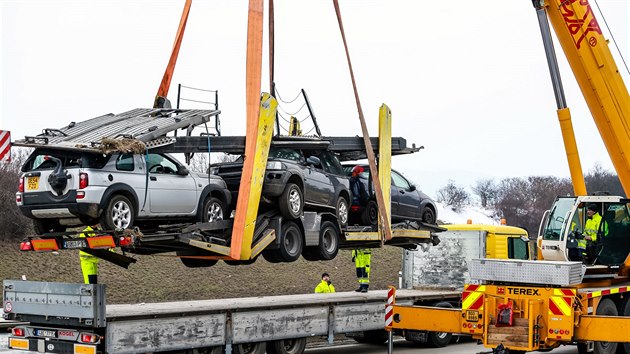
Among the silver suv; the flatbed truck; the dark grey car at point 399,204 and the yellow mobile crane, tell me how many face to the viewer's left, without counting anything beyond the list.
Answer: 0

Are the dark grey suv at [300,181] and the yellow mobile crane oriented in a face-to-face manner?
no

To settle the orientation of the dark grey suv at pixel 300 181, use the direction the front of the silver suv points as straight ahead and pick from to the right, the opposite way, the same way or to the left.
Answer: the opposite way

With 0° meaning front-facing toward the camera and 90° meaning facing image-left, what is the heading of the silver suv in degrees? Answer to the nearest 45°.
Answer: approximately 225°

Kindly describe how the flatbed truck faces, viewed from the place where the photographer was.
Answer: facing away from the viewer and to the right of the viewer

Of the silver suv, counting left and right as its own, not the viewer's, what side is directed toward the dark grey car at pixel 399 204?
front

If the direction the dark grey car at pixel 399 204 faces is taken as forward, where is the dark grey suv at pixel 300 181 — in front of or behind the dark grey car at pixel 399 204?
behind

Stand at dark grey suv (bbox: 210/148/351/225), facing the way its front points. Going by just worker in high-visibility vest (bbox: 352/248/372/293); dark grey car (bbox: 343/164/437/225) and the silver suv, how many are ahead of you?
1

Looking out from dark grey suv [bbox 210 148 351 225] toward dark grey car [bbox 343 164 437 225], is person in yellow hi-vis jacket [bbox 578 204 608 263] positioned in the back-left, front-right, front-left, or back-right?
front-right

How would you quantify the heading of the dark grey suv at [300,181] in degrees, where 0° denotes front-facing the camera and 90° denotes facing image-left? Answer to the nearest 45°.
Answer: approximately 45°

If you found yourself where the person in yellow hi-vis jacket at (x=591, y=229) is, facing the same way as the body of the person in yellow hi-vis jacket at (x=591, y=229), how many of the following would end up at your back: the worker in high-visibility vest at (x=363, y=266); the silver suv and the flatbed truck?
0

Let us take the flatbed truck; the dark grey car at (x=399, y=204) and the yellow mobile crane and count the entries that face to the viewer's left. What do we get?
0

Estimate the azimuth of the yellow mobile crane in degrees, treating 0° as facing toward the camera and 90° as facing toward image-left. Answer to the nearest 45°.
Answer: approximately 225°

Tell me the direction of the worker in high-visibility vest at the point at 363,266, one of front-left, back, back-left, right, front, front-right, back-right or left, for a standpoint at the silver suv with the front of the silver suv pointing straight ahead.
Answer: front
